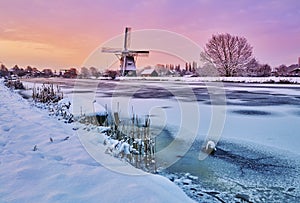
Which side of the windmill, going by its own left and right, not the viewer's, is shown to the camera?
front

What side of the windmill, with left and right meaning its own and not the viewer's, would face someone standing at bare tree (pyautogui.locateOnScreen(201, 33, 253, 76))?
left
